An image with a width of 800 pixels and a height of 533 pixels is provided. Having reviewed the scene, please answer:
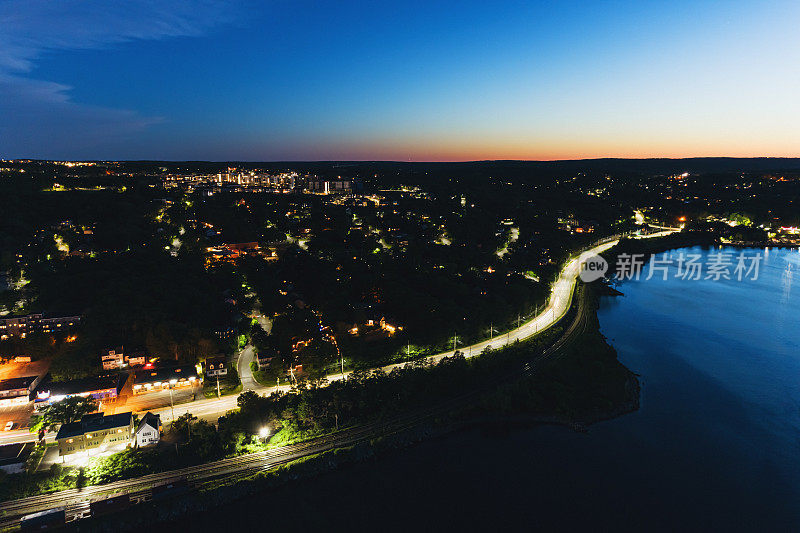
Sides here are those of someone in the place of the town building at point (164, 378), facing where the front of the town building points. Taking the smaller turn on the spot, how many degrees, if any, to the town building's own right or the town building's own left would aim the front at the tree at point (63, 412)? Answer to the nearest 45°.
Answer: approximately 45° to the town building's own right

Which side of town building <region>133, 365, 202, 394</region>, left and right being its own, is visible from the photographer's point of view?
front

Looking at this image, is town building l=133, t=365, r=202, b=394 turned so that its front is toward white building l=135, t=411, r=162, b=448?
yes

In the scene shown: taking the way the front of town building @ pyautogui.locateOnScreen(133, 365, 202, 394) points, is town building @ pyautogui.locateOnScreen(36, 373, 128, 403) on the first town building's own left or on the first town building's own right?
on the first town building's own right

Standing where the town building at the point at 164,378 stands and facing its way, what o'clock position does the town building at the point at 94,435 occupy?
the town building at the point at 94,435 is roughly at 1 o'clock from the town building at the point at 164,378.

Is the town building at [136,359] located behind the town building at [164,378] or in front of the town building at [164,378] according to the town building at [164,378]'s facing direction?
behind

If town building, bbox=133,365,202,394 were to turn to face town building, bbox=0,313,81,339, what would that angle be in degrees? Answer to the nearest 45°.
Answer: approximately 135° to its right

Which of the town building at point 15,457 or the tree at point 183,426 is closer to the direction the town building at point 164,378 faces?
the tree

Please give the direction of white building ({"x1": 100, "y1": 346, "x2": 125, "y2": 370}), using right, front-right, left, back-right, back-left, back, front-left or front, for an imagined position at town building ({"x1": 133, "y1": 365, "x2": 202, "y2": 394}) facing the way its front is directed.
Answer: back-right
